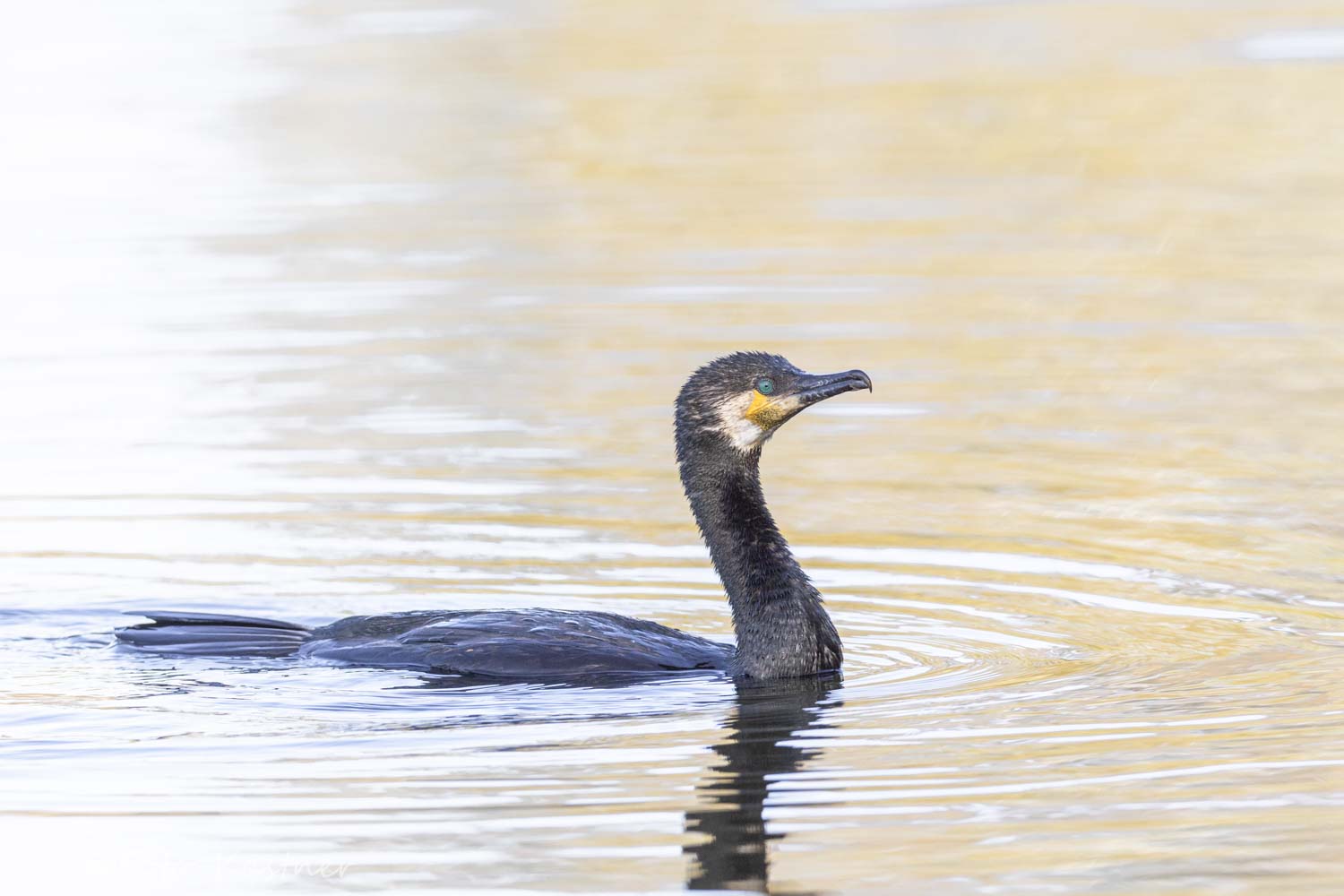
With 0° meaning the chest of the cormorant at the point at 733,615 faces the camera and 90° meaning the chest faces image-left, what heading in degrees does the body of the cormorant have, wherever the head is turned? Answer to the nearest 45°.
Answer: approximately 270°
